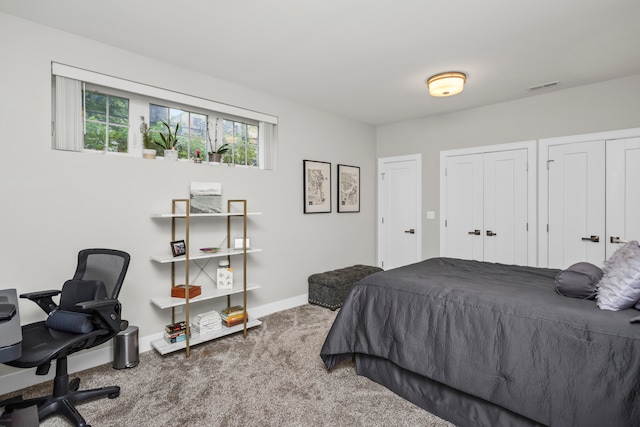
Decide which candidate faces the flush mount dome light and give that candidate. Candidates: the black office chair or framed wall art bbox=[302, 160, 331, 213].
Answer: the framed wall art

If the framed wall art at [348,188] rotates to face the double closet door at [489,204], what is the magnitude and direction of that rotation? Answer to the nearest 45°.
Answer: approximately 45° to its left

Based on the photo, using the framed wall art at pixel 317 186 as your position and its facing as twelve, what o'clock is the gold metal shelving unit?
The gold metal shelving unit is roughly at 3 o'clock from the framed wall art.

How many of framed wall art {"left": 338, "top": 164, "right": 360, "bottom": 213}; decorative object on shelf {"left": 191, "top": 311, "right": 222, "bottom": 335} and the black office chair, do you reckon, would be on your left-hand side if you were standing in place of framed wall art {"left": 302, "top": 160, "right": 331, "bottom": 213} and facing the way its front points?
1

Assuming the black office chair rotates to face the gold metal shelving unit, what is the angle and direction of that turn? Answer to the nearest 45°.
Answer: approximately 180°

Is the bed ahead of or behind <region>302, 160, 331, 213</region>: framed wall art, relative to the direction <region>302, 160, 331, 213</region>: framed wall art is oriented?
ahead

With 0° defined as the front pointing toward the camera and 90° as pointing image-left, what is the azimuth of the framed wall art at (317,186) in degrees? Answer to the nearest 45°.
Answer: approximately 315°

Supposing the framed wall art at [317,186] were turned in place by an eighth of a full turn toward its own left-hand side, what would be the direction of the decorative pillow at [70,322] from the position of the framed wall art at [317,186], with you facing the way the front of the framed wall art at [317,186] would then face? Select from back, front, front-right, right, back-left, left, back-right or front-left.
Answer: back-right

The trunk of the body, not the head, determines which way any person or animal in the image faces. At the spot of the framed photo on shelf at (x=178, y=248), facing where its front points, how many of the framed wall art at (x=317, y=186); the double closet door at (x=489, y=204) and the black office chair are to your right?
1

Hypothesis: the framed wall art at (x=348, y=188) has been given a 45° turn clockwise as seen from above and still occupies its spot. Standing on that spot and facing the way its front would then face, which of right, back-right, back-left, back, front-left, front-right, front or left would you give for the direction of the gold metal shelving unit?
front-right
